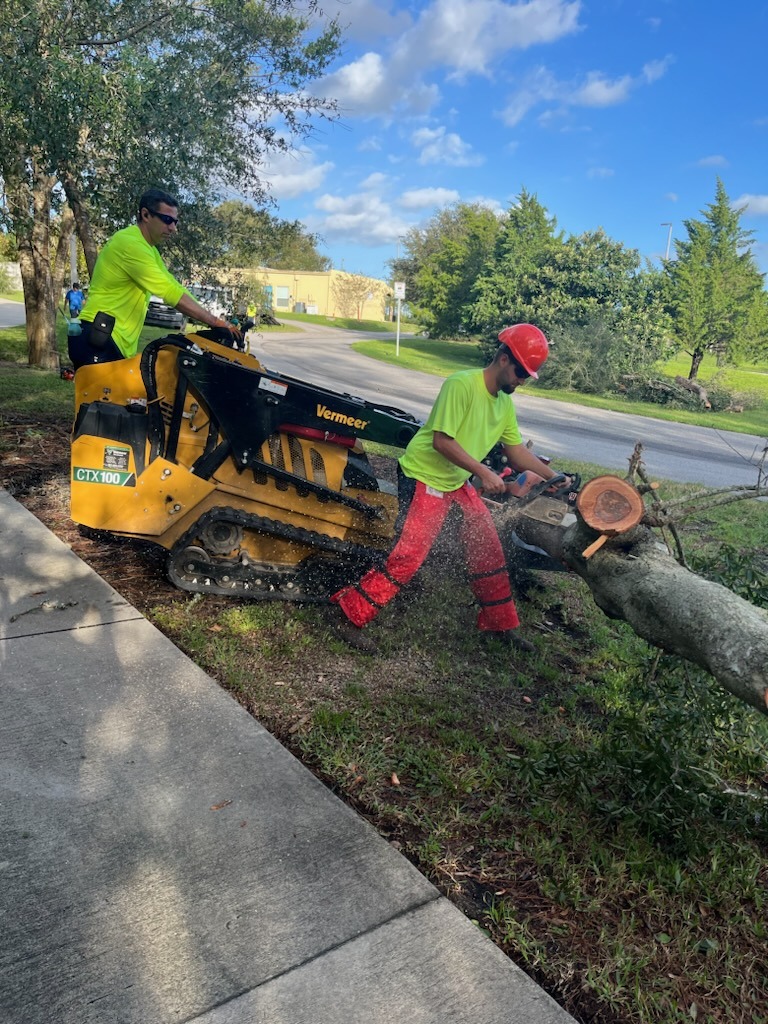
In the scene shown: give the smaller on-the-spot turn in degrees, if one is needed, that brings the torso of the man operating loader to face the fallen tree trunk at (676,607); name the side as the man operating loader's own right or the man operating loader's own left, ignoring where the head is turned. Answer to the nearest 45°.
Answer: approximately 45° to the man operating loader's own right

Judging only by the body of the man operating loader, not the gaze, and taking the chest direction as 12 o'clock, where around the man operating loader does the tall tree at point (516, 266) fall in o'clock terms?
The tall tree is roughly at 10 o'clock from the man operating loader.

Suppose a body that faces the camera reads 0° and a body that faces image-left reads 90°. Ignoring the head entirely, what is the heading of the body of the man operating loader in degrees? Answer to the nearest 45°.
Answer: approximately 270°

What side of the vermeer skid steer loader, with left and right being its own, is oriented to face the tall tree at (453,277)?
left

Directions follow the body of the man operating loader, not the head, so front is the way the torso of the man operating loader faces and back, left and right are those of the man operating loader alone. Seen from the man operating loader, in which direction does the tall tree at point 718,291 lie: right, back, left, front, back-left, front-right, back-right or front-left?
front-left

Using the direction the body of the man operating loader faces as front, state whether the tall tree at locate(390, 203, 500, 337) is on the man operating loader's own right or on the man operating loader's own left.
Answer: on the man operating loader's own left

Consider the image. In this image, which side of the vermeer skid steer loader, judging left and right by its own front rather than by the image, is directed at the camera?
right

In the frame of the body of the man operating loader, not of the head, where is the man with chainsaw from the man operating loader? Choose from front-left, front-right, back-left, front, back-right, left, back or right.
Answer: front-right
